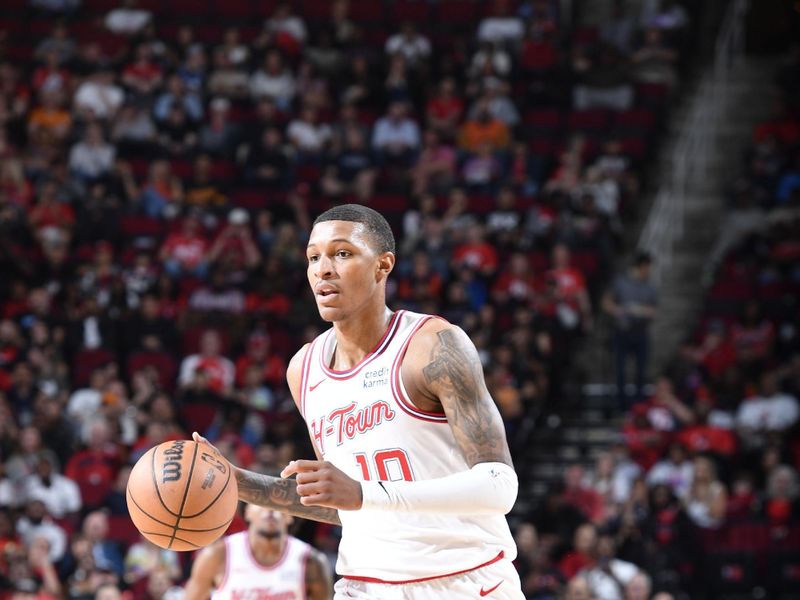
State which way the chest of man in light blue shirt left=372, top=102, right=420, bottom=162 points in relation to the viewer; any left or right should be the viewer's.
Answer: facing the viewer

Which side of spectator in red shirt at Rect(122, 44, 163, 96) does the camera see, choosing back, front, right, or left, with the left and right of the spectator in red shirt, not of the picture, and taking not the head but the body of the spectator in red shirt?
front

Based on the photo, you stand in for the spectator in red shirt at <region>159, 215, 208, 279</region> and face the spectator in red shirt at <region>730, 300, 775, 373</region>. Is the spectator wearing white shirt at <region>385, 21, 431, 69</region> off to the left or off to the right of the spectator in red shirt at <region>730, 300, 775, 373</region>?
left

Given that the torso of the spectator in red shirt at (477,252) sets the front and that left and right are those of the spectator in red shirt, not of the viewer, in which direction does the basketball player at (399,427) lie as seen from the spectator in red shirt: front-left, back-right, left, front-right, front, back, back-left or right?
front

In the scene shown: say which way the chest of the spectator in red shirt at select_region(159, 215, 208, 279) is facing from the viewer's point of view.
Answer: toward the camera

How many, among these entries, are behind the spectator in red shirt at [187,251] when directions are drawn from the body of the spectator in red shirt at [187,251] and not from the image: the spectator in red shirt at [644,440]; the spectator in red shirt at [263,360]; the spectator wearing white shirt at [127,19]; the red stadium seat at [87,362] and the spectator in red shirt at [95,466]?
1

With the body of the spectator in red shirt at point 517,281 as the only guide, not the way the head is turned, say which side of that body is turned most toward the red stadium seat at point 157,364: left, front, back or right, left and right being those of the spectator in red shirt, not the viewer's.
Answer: right

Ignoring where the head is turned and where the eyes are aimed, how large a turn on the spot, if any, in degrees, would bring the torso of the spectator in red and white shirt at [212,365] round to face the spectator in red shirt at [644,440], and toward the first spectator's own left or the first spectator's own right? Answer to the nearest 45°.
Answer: approximately 90° to the first spectator's own left

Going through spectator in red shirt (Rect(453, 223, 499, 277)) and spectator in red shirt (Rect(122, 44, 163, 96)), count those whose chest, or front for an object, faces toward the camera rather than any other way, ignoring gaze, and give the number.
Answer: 2

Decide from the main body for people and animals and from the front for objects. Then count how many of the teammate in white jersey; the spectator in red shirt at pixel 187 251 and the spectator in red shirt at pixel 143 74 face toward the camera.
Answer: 3

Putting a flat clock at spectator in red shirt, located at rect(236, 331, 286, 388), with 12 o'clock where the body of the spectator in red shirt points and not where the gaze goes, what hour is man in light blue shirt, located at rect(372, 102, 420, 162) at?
The man in light blue shirt is roughly at 7 o'clock from the spectator in red shirt.
